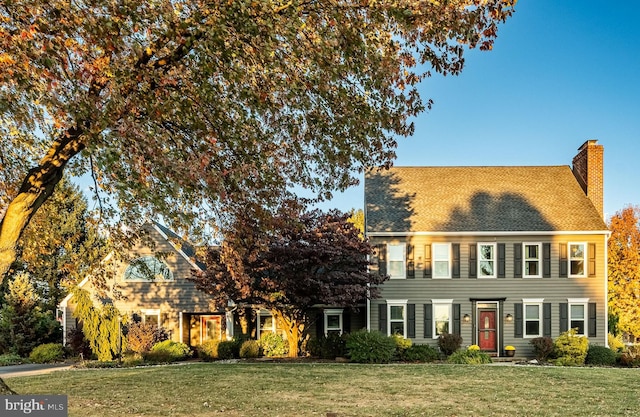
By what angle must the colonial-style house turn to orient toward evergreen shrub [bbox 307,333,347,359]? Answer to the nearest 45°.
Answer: approximately 45° to its right

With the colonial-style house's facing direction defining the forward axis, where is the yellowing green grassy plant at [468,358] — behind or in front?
in front

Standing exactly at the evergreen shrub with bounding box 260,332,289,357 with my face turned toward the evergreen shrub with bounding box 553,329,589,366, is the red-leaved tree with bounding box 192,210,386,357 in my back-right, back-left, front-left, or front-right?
front-right

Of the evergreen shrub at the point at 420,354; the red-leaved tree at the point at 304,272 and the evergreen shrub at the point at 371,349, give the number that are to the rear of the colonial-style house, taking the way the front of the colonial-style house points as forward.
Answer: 0

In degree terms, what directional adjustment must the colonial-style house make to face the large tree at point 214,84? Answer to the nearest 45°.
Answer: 0° — it already faces it

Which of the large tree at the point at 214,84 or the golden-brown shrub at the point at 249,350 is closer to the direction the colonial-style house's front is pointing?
the large tree

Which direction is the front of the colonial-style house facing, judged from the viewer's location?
facing the viewer

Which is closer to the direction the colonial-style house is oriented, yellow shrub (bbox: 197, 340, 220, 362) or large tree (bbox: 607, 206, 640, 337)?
the yellow shrub

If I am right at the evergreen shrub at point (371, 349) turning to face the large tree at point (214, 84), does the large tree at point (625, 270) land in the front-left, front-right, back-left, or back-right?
back-left
